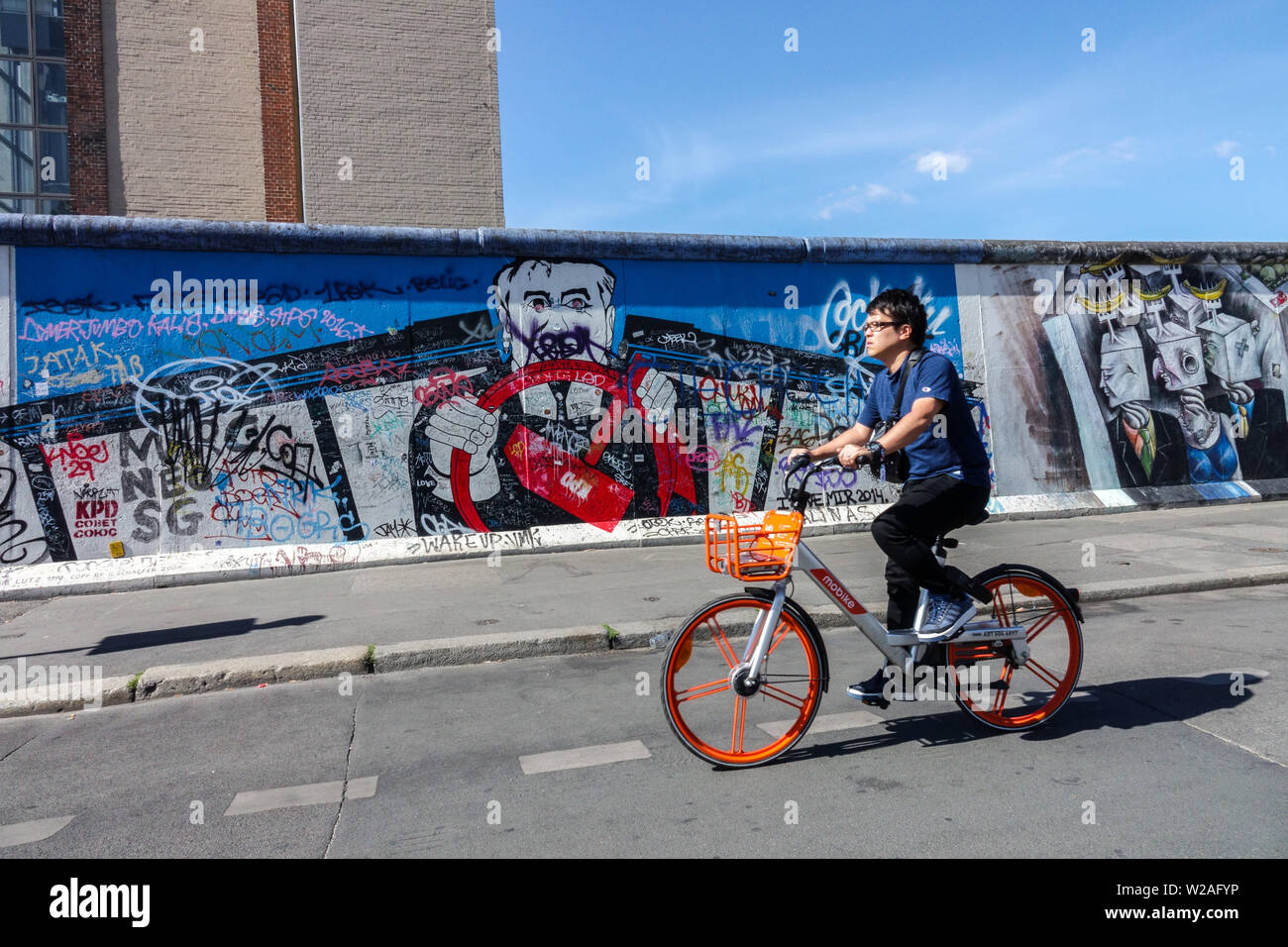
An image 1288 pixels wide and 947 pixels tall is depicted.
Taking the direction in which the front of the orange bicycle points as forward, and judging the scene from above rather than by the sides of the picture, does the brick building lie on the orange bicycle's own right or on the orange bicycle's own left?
on the orange bicycle's own right

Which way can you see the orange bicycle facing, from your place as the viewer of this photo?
facing to the left of the viewer

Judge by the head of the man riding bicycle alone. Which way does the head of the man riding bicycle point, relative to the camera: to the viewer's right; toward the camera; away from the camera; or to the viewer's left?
to the viewer's left
